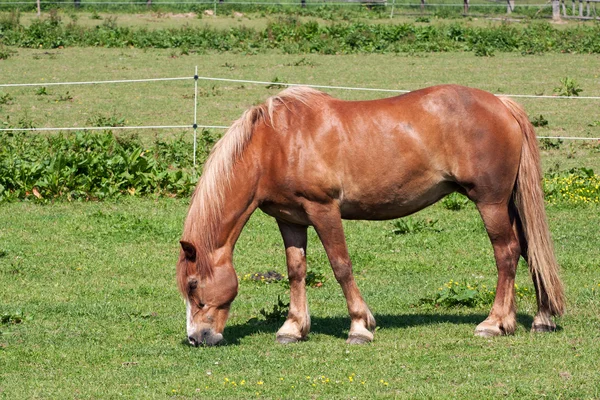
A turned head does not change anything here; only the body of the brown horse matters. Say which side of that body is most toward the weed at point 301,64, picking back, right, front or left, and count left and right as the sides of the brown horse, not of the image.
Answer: right

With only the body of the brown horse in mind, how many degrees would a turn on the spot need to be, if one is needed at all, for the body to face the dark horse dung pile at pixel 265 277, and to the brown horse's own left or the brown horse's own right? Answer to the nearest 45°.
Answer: approximately 45° to the brown horse's own right

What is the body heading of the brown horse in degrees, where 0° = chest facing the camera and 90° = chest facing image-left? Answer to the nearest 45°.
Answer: approximately 90°

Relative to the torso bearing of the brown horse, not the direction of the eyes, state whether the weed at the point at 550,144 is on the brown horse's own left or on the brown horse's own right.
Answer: on the brown horse's own right

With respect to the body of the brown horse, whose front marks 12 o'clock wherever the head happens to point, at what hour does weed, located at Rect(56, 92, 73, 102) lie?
The weed is roughly at 2 o'clock from the brown horse.

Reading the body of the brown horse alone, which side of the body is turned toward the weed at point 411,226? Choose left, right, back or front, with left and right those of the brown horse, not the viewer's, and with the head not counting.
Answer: right

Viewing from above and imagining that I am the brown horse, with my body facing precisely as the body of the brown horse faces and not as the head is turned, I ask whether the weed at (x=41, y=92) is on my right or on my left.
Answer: on my right

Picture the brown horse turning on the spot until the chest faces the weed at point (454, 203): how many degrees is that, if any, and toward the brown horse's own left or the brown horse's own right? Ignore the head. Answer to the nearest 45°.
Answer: approximately 90° to the brown horse's own right

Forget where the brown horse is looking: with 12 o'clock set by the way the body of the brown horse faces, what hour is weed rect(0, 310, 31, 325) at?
The weed is roughly at 12 o'clock from the brown horse.
